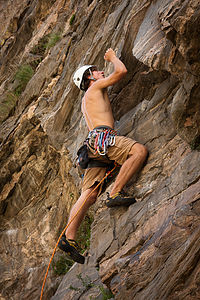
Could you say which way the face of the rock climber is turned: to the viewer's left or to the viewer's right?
to the viewer's right

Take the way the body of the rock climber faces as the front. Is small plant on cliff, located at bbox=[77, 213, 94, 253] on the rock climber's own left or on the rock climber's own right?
on the rock climber's own left

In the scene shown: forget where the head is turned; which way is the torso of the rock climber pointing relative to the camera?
to the viewer's right

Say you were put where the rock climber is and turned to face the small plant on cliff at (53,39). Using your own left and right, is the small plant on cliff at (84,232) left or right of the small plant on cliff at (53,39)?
left

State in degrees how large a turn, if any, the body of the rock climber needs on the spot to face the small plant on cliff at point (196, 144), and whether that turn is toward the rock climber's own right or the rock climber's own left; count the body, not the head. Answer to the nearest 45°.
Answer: approximately 45° to the rock climber's own right

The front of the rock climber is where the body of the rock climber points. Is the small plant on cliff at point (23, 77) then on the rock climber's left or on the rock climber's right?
on the rock climber's left

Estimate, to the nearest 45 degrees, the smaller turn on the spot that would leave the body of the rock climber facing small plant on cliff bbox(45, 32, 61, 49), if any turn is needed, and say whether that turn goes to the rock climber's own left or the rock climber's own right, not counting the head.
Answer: approximately 90° to the rock climber's own left
